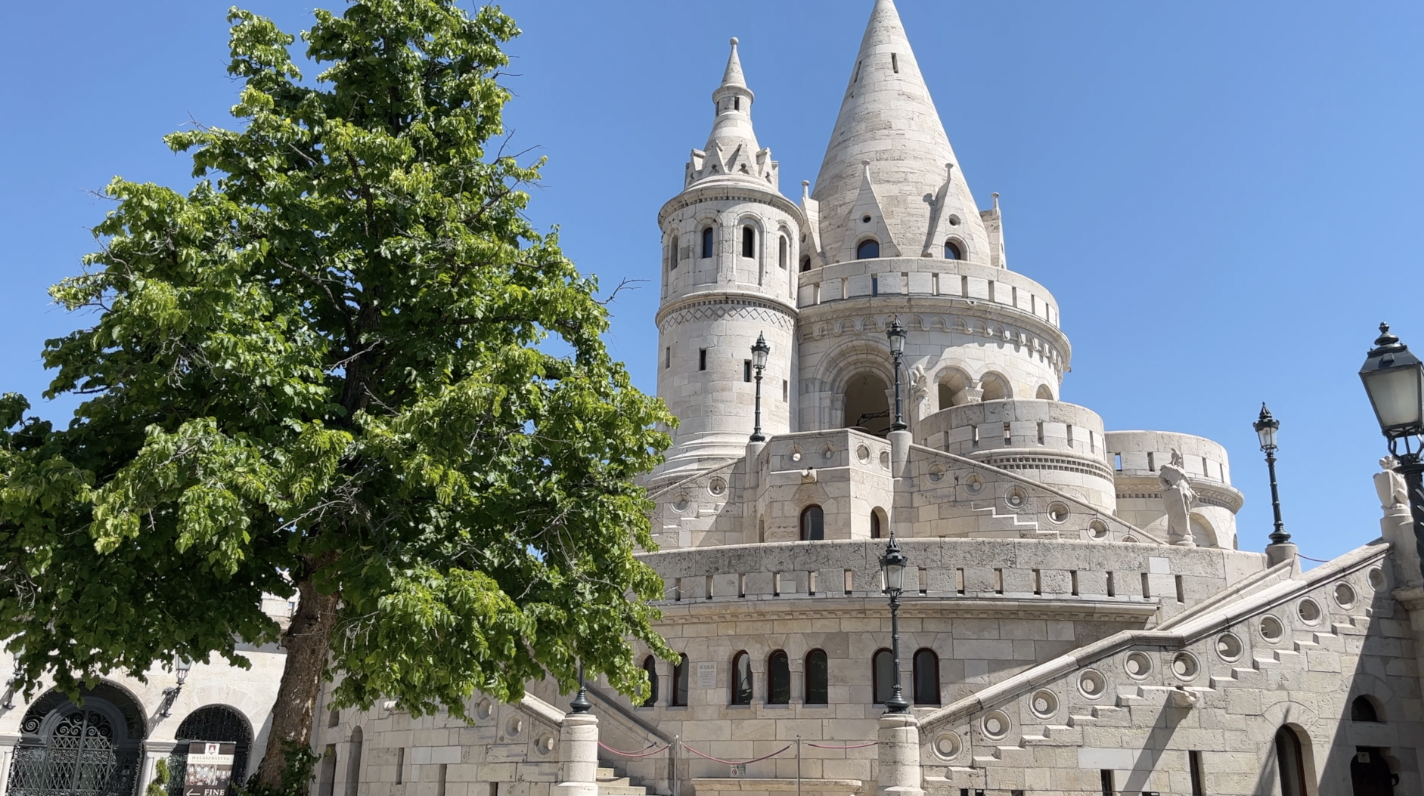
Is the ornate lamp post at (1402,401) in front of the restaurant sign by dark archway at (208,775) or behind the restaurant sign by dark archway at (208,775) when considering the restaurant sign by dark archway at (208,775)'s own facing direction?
in front

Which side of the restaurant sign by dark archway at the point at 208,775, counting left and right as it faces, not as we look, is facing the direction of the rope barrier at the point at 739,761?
left

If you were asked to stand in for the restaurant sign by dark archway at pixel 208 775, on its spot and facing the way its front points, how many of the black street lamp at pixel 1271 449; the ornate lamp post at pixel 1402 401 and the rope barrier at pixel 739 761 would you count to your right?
0

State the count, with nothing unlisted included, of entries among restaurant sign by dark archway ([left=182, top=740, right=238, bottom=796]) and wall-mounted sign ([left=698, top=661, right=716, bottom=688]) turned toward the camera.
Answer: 2

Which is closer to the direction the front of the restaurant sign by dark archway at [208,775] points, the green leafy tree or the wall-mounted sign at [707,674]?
the green leafy tree

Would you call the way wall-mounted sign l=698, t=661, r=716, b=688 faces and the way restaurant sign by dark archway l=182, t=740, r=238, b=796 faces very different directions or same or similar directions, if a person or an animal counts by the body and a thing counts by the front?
same or similar directions

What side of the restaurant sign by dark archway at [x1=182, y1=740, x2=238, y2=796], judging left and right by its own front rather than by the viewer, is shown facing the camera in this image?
front

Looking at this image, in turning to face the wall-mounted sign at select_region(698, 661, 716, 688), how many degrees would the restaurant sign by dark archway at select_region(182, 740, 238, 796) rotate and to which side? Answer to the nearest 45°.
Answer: approximately 90° to its left

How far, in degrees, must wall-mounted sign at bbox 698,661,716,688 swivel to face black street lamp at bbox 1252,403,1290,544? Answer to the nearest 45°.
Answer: approximately 90° to its left

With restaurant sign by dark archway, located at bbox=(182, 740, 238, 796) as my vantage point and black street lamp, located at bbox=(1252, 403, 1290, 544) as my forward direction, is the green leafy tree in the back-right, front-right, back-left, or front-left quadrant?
front-right

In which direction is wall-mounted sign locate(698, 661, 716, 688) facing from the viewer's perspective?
toward the camera
